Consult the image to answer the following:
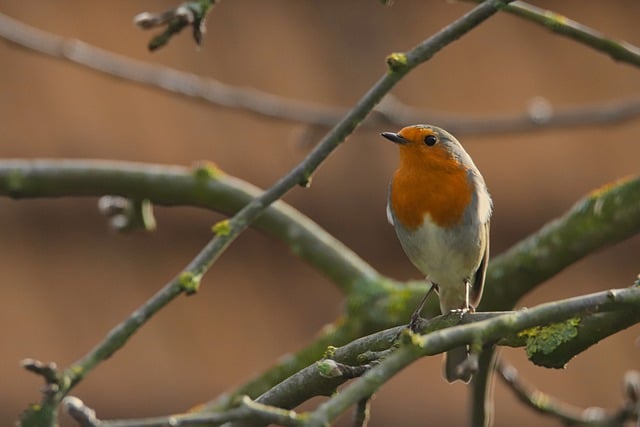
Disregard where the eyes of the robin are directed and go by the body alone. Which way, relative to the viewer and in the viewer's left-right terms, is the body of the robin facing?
facing the viewer and to the left of the viewer

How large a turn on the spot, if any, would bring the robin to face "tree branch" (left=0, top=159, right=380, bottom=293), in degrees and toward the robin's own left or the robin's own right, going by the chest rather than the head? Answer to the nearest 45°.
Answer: approximately 45° to the robin's own right

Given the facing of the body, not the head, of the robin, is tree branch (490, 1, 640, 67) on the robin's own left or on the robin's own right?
on the robin's own left
